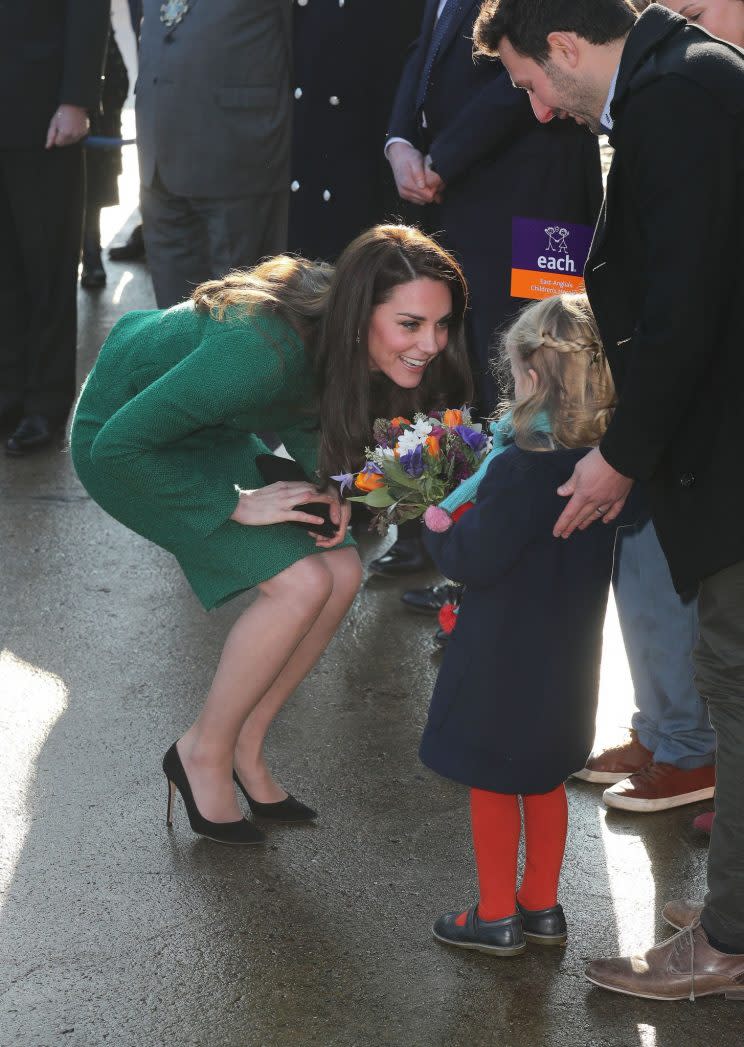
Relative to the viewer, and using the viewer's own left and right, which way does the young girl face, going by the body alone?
facing away from the viewer and to the left of the viewer

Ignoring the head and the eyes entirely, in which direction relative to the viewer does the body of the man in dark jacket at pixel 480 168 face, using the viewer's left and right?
facing the viewer and to the left of the viewer

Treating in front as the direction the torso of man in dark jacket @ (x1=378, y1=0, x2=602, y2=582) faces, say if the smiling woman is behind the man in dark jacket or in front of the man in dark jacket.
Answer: in front

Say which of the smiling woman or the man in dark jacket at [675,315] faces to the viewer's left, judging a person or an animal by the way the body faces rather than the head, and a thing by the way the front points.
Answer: the man in dark jacket

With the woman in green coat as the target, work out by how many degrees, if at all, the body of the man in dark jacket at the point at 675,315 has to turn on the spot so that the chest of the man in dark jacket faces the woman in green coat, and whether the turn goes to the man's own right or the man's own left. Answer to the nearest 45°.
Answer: approximately 45° to the man's own right

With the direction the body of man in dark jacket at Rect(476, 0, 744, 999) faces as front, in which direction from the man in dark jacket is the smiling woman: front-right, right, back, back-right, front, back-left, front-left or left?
front-right

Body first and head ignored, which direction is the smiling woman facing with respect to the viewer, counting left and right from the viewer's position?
facing the viewer and to the right of the viewer

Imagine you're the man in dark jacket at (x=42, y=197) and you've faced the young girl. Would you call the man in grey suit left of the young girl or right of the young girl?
left

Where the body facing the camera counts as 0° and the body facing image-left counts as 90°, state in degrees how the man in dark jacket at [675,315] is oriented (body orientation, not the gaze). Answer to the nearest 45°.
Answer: approximately 90°

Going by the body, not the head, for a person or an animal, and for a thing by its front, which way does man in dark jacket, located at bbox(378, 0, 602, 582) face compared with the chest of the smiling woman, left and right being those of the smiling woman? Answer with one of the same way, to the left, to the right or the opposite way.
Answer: to the right

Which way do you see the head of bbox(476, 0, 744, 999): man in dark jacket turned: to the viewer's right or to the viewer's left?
to the viewer's left

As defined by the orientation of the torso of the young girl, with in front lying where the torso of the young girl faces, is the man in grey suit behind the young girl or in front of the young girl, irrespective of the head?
in front

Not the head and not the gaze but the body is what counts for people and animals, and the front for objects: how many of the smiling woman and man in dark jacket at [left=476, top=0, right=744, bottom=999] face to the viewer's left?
1

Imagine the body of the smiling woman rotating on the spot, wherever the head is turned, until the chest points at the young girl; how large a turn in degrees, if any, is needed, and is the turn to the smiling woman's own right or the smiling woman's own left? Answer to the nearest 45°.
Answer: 0° — they already face them

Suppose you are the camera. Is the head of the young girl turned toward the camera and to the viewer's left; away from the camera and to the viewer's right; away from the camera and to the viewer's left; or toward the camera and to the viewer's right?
away from the camera and to the viewer's left
